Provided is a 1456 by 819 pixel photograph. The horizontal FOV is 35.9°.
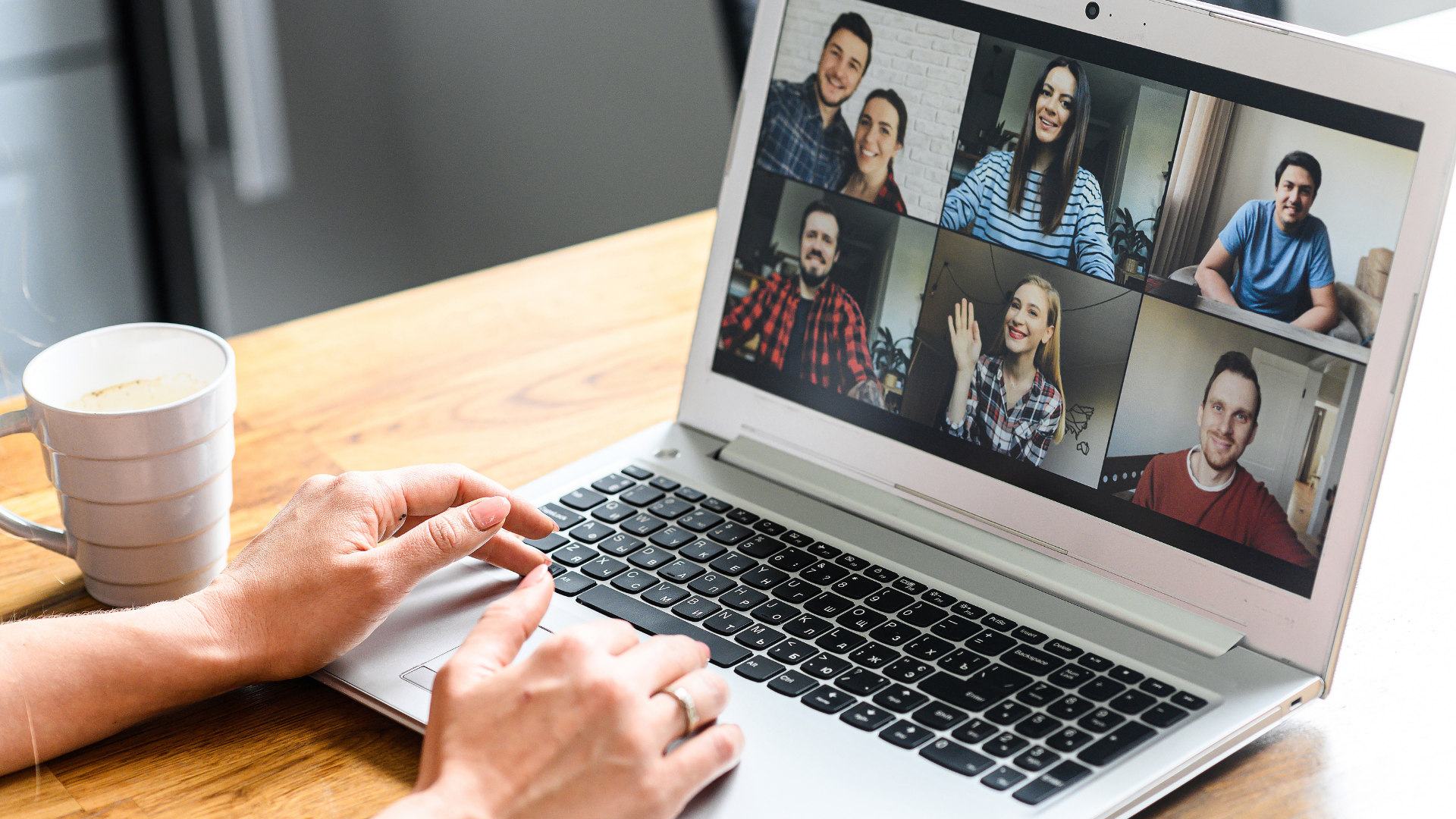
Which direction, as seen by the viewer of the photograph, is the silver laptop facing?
facing the viewer and to the left of the viewer
